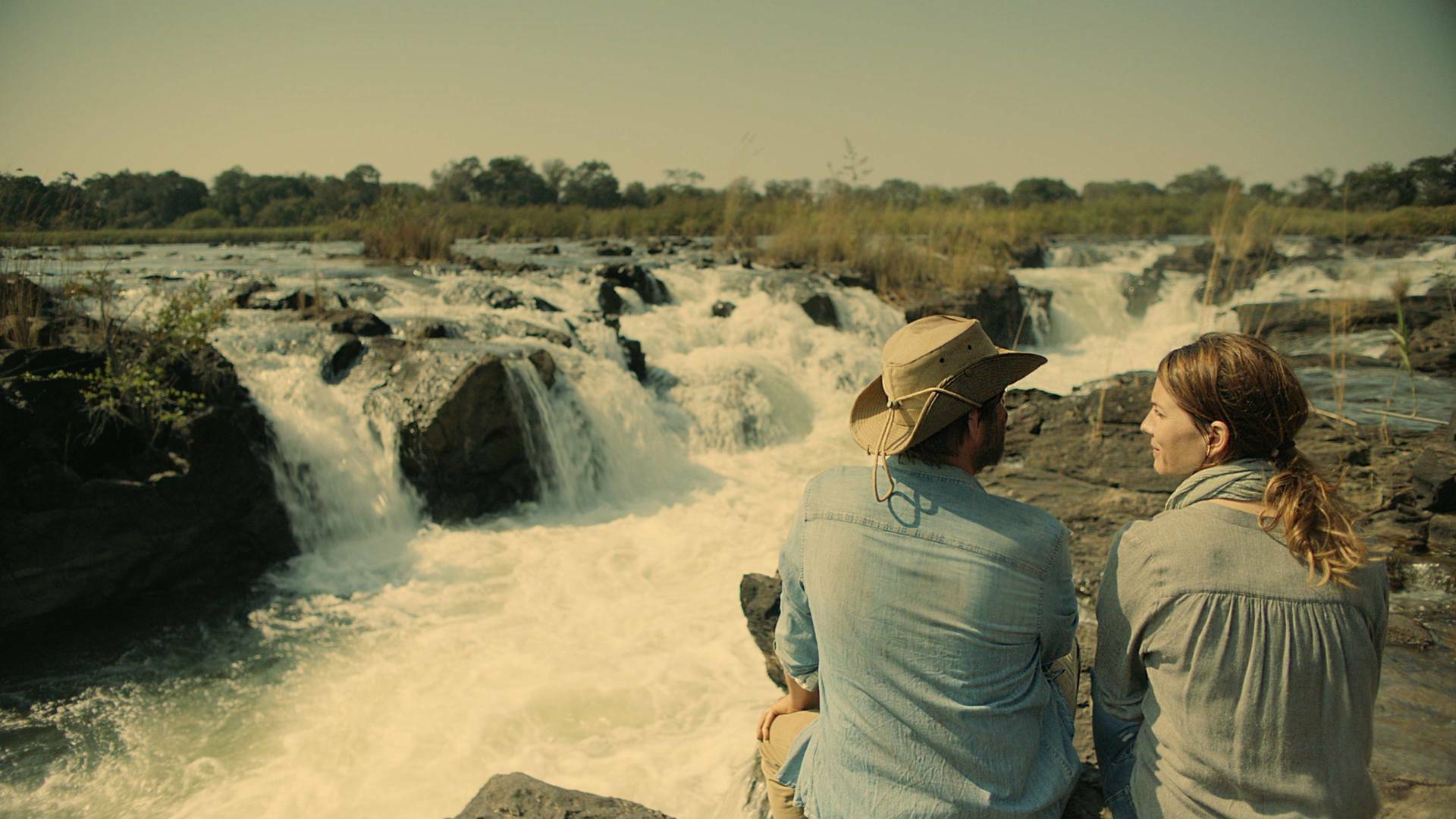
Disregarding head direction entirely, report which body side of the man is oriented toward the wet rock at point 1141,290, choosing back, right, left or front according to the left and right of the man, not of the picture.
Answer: front

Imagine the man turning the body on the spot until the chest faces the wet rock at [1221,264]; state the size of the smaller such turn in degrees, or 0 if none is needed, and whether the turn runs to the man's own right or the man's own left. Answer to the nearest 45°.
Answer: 0° — they already face it

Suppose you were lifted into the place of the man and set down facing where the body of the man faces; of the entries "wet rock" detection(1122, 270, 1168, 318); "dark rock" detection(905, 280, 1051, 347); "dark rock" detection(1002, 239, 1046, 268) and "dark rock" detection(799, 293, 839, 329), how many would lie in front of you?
4

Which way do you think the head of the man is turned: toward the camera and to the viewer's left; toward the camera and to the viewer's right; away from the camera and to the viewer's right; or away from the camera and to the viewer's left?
away from the camera and to the viewer's right

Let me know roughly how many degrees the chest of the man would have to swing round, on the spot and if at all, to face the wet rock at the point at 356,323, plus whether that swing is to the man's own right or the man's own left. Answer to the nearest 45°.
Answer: approximately 45° to the man's own left

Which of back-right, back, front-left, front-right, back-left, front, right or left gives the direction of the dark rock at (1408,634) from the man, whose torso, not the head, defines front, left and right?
front-right

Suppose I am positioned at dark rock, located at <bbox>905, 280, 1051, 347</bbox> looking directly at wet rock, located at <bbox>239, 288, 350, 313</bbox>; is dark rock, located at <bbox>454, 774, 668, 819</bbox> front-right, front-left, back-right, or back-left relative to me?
front-left

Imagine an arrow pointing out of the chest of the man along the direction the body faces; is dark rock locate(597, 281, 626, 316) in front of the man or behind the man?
in front

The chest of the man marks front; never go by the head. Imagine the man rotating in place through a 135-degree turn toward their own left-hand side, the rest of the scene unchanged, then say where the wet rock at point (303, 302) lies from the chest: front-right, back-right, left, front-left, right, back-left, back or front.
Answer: right

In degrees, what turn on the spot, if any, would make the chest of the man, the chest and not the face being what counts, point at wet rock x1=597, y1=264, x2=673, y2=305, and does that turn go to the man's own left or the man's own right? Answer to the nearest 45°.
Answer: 0° — they already face it

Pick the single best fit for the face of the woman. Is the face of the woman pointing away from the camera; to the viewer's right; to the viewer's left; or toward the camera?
to the viewer's left

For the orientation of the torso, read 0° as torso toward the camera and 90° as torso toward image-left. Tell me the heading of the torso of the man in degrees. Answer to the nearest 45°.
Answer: approximately 180°

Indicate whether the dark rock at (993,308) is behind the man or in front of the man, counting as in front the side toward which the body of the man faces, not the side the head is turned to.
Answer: in front

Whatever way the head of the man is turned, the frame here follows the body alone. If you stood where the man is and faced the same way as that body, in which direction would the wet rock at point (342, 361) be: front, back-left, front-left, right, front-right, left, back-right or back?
front-left
